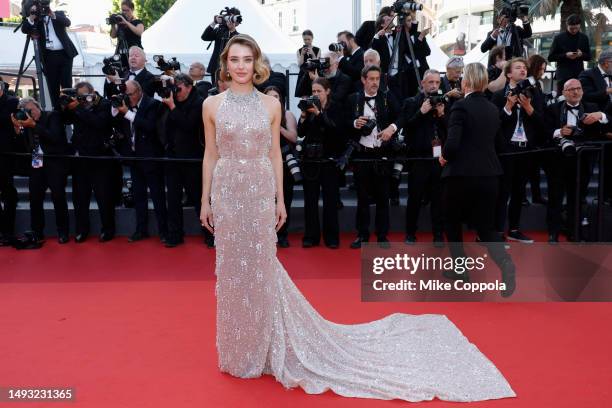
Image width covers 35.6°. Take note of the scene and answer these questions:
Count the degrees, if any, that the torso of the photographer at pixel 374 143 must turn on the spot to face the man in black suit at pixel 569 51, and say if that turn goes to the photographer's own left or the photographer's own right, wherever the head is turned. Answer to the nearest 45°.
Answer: approximately 135° to the photographer's own left

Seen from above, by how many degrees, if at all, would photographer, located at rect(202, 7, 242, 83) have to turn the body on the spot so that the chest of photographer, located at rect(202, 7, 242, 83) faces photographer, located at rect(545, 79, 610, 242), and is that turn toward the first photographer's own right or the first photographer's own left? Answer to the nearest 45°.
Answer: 0° — they already face them

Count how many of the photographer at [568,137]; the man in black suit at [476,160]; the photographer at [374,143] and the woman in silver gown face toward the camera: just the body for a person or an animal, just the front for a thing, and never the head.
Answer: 3

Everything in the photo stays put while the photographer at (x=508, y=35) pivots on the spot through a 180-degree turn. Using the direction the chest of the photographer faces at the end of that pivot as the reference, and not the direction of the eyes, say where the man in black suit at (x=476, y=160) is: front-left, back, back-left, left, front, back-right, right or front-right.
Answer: back-right

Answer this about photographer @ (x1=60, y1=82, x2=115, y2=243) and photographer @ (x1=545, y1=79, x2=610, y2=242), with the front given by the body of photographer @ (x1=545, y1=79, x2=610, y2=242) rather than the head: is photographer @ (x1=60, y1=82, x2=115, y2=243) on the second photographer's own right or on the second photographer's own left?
on the second photographer's own right

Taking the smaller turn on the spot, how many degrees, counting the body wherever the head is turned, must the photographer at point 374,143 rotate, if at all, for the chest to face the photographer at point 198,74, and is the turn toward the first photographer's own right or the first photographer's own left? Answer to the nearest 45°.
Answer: approximately 135° to the first photographer's own right

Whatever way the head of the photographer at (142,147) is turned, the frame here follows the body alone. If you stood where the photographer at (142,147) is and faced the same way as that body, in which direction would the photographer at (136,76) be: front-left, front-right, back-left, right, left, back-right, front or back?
back-right

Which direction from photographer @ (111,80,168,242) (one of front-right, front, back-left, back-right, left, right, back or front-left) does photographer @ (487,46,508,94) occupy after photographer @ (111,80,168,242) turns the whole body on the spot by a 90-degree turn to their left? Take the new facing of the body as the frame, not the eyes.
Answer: front-left

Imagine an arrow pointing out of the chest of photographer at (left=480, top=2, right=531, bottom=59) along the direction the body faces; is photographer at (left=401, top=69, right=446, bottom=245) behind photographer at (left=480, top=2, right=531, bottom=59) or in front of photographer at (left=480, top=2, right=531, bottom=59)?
in front

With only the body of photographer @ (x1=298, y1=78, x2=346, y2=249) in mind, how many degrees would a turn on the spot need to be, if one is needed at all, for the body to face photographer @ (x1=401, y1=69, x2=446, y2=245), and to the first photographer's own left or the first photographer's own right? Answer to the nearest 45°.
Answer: approximately 135° to the first photographer's own left

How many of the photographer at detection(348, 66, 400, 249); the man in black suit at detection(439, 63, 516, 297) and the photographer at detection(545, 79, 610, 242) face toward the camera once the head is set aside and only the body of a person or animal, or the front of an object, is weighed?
2

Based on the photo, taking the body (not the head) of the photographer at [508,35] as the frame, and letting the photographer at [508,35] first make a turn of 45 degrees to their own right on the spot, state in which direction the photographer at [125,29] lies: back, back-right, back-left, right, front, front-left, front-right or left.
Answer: front

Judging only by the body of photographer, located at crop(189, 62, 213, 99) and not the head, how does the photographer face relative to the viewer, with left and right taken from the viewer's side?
facing the viewer and to the left of the viewer
